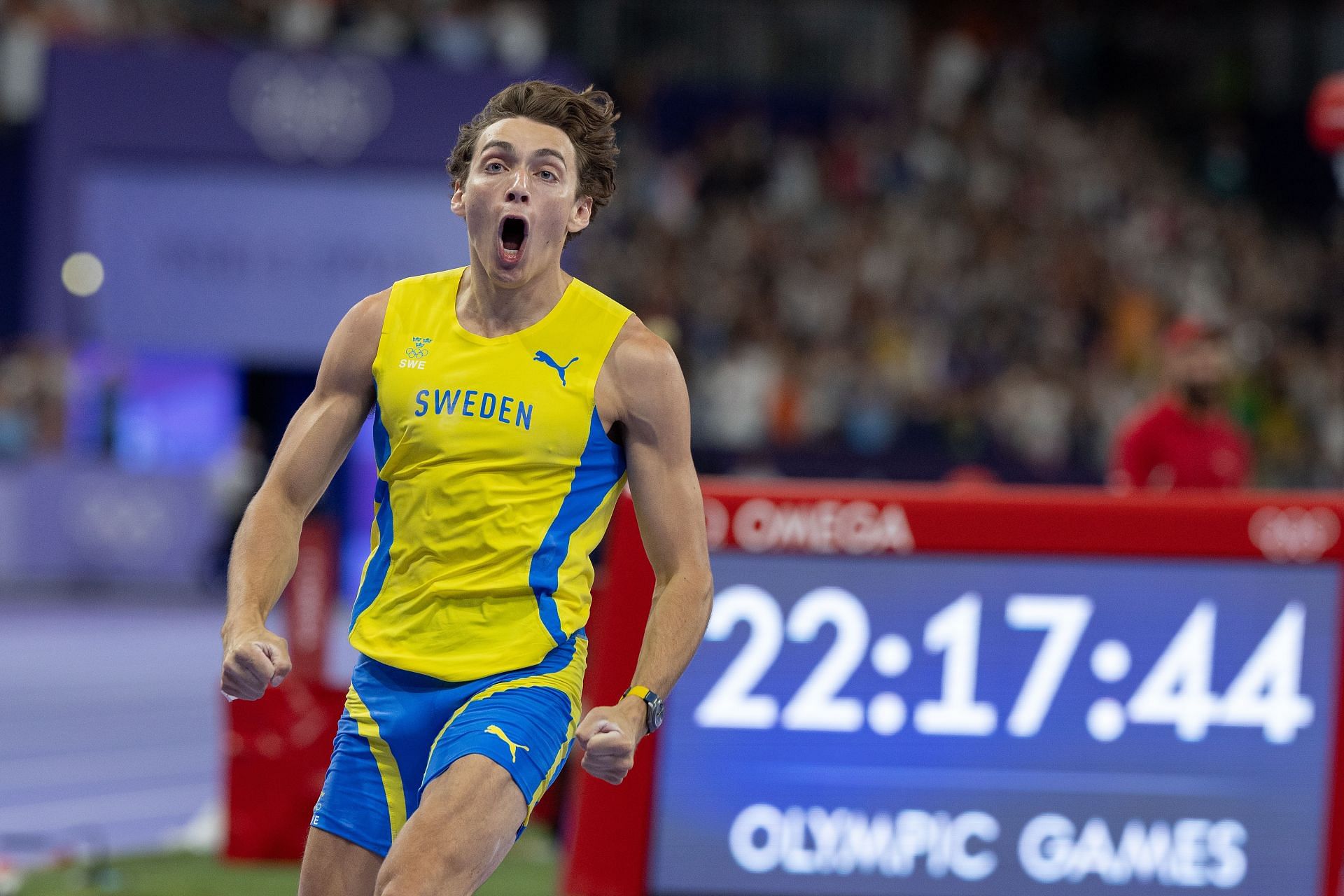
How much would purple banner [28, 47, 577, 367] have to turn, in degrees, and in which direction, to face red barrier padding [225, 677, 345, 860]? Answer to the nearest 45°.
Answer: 0° — it already faces it

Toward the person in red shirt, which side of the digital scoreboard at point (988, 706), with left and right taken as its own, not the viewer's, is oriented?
back

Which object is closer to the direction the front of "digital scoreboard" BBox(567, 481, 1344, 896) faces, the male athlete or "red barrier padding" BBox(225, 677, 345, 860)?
the male athlete

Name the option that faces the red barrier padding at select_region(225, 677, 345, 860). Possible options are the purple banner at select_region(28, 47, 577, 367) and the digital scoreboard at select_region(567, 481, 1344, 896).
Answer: the purple banner

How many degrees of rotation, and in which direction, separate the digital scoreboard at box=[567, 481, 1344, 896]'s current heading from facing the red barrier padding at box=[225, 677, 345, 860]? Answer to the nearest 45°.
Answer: approximately 135° to its right

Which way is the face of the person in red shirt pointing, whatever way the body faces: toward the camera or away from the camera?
toward the camera

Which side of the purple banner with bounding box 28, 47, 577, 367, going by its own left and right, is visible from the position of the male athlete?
front

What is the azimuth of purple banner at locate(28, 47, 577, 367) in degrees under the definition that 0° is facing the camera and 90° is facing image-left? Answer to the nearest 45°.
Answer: approximately 0°

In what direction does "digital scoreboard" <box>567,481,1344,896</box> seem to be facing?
toward the camera

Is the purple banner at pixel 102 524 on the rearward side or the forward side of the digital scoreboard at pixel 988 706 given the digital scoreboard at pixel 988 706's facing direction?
on the rearward side

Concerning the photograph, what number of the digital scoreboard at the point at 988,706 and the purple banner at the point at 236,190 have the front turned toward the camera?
2
